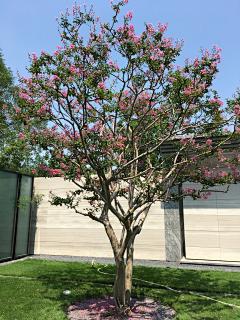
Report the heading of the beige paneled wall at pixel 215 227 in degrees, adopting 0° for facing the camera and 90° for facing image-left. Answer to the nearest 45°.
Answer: approximately 0°
